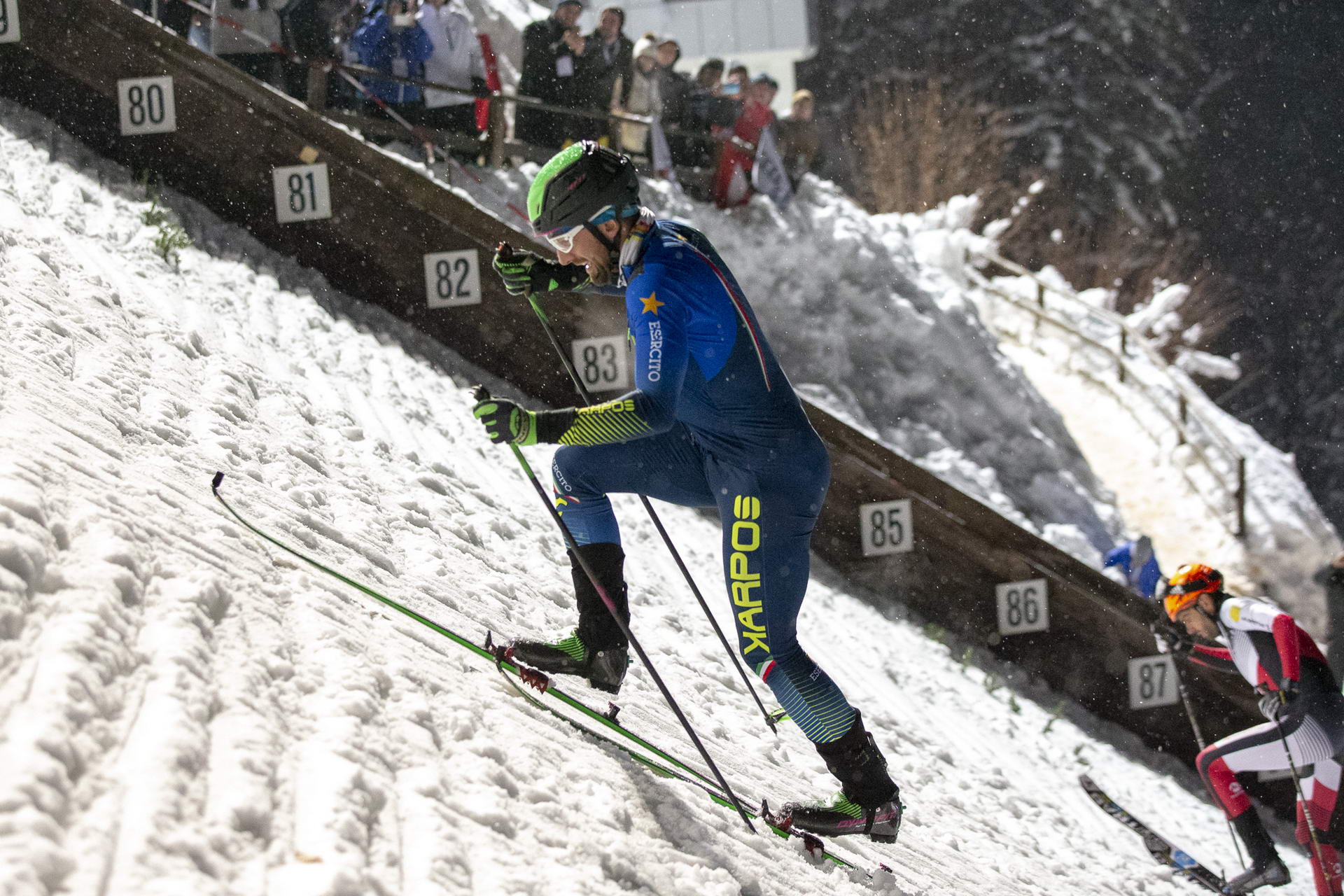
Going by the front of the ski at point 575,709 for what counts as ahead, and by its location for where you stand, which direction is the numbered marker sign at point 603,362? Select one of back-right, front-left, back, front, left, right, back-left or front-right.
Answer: right

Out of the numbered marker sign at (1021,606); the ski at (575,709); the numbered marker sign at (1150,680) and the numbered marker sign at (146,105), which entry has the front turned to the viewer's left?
the ski

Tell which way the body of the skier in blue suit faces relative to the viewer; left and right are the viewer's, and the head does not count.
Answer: facing to the left of the viewer

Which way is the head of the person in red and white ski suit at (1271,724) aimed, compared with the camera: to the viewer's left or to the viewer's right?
to the viewer's left

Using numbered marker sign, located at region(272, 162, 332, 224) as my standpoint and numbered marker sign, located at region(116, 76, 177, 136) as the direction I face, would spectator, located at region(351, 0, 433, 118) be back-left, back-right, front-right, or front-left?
back-right

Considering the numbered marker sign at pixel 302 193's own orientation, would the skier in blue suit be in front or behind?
in front
